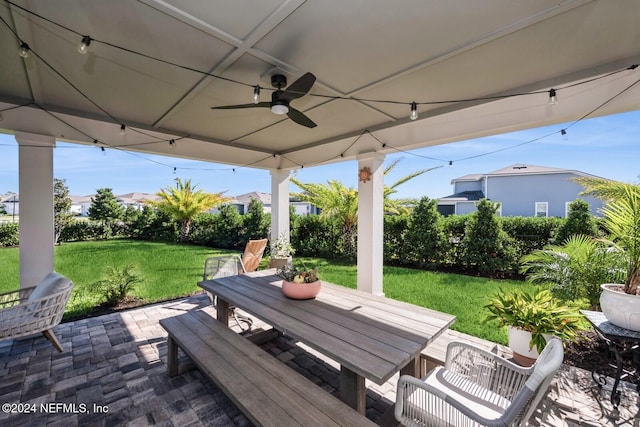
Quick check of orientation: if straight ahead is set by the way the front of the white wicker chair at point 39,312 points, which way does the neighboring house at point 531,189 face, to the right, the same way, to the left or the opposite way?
to the right

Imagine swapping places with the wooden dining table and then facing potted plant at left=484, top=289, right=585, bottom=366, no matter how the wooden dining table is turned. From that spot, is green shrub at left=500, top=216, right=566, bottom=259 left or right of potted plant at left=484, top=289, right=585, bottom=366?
left

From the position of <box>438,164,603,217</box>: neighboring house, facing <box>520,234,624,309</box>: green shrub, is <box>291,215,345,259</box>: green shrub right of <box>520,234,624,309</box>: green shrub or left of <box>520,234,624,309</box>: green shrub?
right

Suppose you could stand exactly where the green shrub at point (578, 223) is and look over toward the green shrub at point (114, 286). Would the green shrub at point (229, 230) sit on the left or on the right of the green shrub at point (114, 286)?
right
